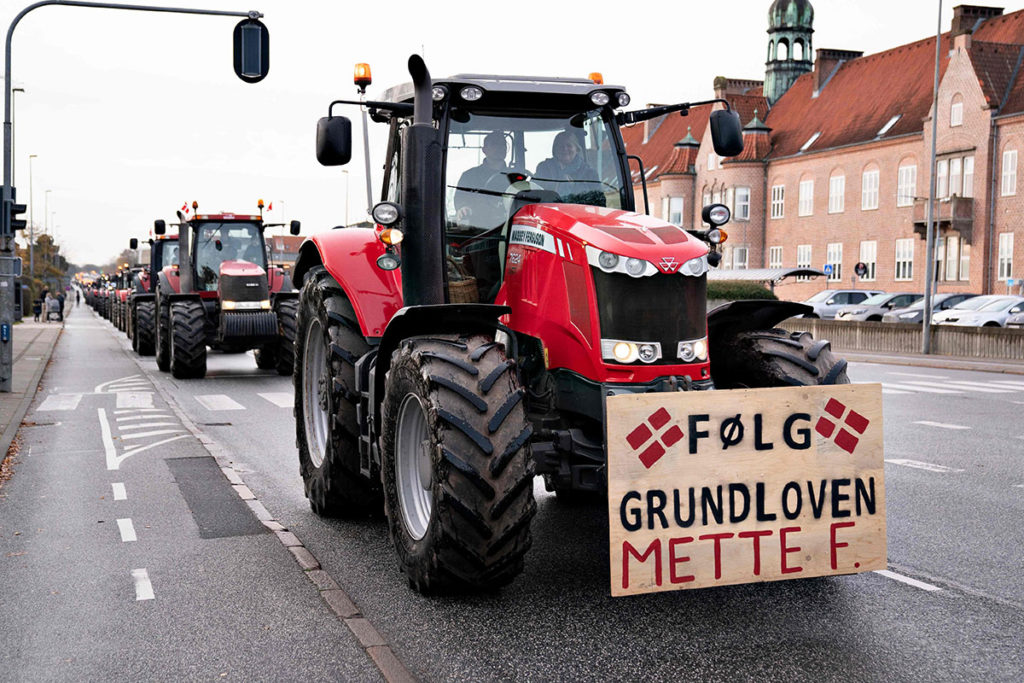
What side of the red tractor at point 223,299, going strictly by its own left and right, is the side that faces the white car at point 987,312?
left

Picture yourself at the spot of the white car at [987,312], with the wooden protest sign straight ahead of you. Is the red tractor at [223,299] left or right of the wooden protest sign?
right

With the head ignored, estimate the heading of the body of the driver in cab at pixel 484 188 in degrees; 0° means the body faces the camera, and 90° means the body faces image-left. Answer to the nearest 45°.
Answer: approximately 315°

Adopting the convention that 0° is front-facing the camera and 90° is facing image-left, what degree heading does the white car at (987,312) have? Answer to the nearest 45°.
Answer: approximately 45°

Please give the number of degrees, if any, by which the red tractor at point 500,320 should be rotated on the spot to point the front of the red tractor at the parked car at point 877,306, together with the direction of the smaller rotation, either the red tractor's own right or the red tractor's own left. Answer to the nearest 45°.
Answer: approximately 135° to the red tractor's own left

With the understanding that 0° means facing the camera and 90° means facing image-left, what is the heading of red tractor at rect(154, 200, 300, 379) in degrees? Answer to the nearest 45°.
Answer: approximately 0°

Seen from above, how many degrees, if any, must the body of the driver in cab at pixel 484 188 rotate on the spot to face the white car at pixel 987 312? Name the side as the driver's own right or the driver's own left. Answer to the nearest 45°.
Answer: approximately 90° to the driver's own left

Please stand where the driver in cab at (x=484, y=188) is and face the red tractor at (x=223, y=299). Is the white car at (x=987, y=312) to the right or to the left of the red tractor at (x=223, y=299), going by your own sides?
right
